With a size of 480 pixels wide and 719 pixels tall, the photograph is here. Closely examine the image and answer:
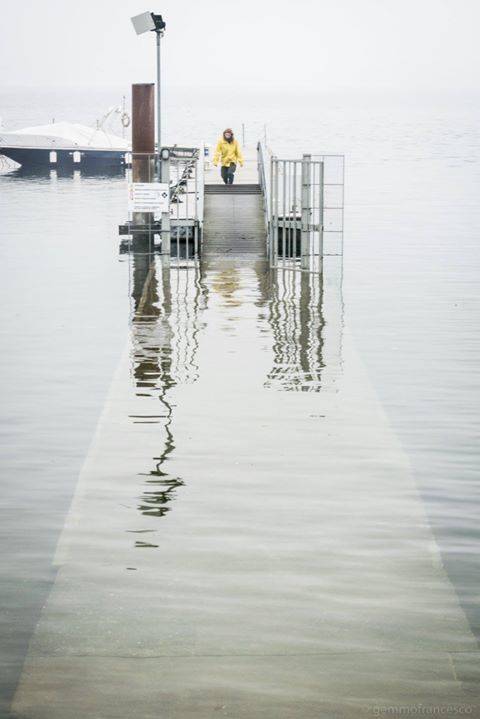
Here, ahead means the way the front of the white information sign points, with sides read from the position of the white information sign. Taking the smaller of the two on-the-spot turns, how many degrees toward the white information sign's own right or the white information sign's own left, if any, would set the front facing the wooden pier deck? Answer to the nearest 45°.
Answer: approximately 135° to the white information sign's own left

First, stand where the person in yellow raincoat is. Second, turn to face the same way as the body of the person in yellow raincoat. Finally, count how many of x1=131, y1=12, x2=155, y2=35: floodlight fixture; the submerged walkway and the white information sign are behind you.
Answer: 0

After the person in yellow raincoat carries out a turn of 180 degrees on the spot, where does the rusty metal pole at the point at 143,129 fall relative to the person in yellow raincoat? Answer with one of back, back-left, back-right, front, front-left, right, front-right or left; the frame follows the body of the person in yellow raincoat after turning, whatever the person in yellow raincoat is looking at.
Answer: back-left

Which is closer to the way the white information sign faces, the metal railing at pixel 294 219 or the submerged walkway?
the submerged walkway

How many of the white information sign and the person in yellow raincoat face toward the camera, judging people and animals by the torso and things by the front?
2

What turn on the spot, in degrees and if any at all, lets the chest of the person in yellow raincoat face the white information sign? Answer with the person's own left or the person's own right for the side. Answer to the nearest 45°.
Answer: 0° — they already face it

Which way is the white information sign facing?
toward the camera

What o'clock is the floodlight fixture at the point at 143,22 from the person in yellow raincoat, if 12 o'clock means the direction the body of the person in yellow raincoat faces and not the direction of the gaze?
The floodlight fixture is roughly at 1 o'clock from the person in yellow raincoat.

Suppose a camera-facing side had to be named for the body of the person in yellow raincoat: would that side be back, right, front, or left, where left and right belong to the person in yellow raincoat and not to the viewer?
front

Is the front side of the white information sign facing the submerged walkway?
yes

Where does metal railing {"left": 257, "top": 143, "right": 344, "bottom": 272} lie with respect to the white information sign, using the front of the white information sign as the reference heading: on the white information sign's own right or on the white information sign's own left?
on the white information sign's own left

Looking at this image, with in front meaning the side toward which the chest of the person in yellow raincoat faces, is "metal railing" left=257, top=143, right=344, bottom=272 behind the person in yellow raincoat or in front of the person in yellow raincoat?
in front

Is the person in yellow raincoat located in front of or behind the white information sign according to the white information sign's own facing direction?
behind

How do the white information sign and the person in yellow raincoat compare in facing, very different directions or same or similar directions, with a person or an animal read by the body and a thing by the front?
same or similar directions
